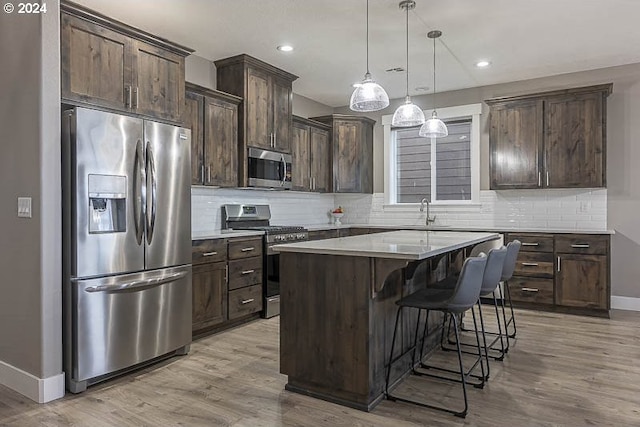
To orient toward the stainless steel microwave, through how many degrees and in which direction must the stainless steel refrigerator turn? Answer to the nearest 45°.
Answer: approximately 90° to its left

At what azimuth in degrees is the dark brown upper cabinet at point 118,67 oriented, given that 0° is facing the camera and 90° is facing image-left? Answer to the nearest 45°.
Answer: approximately 315°

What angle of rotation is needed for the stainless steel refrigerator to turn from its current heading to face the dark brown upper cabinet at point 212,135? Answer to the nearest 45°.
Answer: approximately 90° to its left

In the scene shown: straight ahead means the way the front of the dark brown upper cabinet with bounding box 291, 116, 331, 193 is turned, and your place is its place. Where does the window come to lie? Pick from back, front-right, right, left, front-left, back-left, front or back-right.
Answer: front-left

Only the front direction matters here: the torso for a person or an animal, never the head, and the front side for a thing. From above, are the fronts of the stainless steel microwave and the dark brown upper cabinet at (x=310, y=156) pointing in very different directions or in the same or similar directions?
same or similar directions

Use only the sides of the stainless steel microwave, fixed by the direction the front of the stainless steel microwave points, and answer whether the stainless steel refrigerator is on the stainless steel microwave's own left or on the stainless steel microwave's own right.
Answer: on the stainless steel microwave's own right

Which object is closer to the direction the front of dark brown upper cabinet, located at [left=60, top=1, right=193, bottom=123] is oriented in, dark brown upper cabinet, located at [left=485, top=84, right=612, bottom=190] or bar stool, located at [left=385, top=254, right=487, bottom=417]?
the bar stool

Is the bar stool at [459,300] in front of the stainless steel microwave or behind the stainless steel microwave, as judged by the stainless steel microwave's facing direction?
in front

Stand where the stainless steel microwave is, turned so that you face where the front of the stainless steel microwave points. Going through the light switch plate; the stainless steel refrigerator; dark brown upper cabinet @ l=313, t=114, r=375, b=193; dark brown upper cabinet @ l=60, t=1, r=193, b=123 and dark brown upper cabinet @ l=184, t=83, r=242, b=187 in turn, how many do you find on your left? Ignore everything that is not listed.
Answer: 1

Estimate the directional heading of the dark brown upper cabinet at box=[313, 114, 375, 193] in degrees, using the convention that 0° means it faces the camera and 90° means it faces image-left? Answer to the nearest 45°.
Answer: approximately 0°

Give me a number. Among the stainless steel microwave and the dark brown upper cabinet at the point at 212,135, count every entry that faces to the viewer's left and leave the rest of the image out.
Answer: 0

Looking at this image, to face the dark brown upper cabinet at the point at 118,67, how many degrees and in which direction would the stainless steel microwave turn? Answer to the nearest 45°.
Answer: approximately 90° to its right

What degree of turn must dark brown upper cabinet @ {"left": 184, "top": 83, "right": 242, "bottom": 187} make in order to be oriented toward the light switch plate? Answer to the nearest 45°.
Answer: approximately 90° to its right

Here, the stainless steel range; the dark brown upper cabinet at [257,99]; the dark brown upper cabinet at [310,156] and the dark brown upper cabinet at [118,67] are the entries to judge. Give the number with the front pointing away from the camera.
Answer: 0

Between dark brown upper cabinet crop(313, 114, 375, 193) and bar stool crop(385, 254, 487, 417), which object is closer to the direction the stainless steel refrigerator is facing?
the bar stool

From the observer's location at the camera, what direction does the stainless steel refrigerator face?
facing the viewer and to the right of the viewer

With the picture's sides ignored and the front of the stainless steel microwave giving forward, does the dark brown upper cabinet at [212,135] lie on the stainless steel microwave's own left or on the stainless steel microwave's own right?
on the stainless steel microwave's own right

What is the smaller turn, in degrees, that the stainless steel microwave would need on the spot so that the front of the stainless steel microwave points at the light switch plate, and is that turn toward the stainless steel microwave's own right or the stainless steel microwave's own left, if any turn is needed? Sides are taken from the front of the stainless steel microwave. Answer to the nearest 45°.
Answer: approximately 90° to the stainless steel microwave's own right
